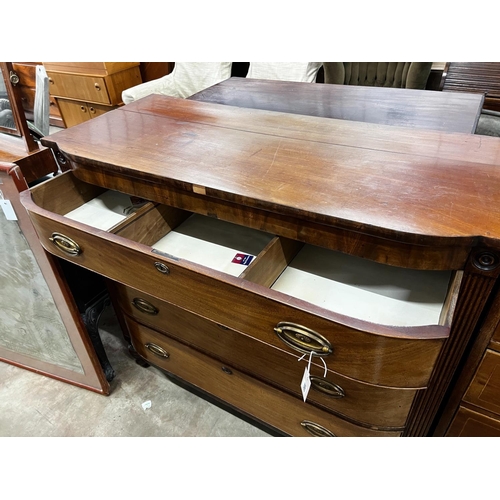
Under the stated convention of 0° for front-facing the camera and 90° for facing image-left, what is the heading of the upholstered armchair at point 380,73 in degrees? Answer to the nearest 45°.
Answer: approximately 0°

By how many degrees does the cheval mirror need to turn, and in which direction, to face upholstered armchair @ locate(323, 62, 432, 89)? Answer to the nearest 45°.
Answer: approximately 135° to its left

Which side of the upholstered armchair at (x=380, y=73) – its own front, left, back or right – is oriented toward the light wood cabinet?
right

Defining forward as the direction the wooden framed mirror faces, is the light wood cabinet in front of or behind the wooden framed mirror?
behind

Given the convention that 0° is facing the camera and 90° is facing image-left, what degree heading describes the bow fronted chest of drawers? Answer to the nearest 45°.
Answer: approximately 45°

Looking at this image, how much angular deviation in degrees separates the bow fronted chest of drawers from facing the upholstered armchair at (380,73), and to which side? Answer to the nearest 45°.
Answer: approximately 135° to its right

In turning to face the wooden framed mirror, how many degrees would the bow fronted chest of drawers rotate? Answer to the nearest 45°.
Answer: approximately 90° to its right

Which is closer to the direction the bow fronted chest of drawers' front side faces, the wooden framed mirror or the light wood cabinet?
the wooden framed mirror
